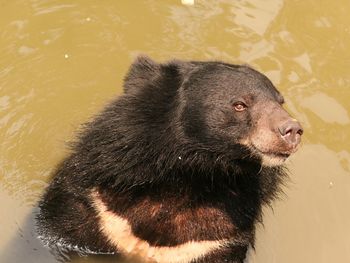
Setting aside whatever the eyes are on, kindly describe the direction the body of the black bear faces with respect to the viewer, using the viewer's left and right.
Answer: facing the viewer and to the right of the viewer
